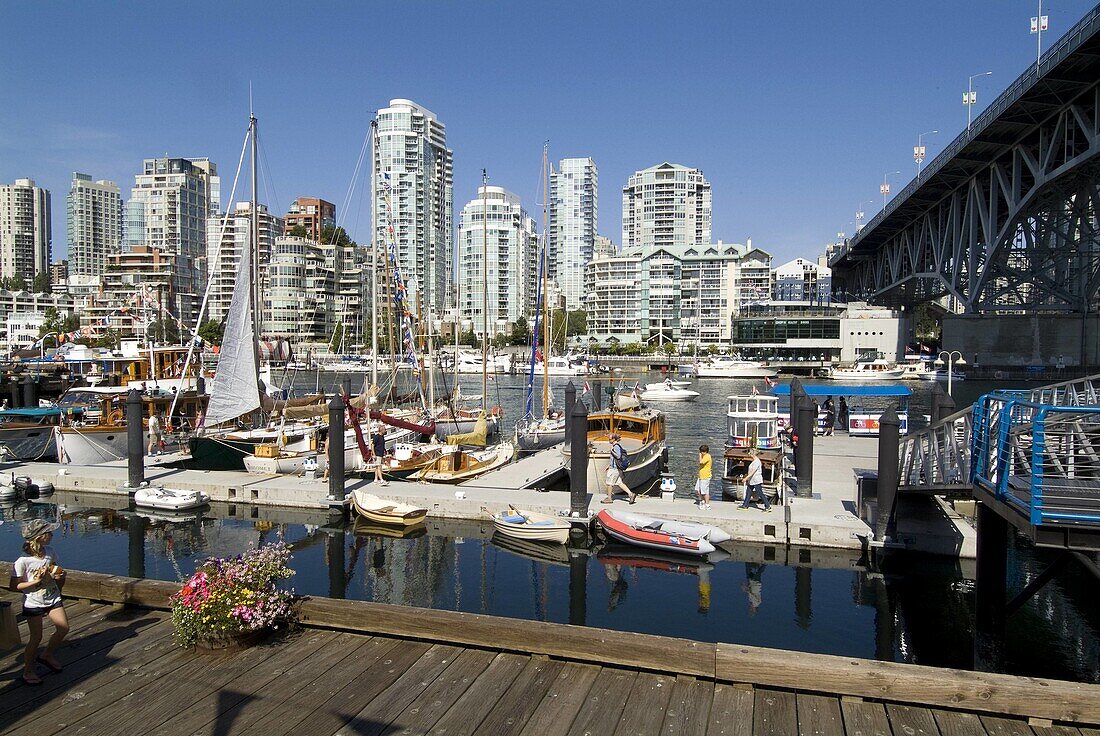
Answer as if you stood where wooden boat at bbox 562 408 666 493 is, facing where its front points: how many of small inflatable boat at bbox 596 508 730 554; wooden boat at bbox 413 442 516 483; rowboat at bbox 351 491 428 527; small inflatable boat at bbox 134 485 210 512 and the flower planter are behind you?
0

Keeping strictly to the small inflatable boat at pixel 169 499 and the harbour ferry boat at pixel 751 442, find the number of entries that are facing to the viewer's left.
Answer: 1

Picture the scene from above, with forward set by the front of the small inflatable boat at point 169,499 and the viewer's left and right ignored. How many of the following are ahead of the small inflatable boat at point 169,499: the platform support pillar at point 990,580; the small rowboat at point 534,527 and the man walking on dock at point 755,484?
0

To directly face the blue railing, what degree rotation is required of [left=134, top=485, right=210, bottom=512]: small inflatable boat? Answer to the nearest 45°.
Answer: approximately 135° to its left

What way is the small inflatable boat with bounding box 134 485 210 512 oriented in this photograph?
to the viewer's left

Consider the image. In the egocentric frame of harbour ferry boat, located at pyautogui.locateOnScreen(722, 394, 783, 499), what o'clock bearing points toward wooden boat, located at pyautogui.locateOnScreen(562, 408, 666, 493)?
The wooden boat is roughly at 2 o'clock from the harbour ferry boat.

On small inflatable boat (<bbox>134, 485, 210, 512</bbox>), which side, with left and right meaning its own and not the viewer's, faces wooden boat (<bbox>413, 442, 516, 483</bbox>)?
back

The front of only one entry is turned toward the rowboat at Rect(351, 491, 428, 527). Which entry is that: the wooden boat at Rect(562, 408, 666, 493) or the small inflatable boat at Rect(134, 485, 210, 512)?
the wooden boat

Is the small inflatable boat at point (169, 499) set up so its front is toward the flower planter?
no

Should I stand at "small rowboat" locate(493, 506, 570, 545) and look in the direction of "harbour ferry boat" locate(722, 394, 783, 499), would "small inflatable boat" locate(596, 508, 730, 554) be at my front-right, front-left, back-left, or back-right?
front-right

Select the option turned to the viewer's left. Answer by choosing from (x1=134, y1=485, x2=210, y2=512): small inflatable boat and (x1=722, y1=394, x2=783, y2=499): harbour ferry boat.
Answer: the small inflatable boat

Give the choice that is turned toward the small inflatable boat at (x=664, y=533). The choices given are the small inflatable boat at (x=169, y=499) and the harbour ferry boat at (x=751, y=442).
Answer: the harbour ferry boat

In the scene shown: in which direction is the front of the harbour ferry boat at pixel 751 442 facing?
toward the camera
